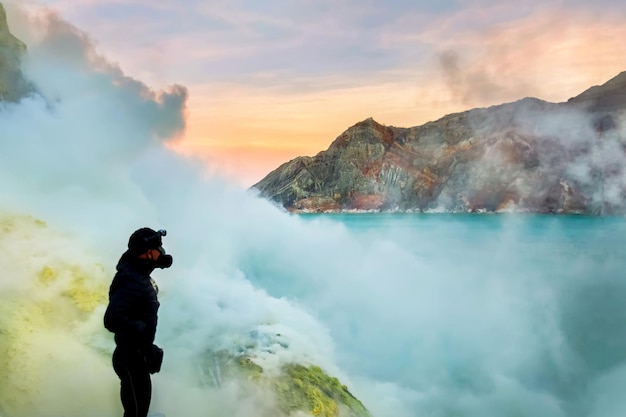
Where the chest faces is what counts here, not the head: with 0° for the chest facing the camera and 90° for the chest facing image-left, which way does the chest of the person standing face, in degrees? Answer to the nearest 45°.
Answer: approximately 270°

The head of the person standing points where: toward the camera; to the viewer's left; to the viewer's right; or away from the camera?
to the viewer's right
